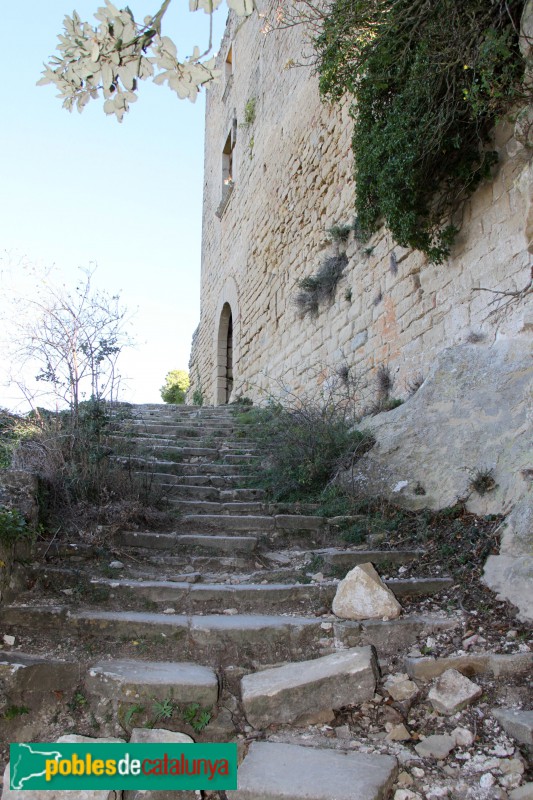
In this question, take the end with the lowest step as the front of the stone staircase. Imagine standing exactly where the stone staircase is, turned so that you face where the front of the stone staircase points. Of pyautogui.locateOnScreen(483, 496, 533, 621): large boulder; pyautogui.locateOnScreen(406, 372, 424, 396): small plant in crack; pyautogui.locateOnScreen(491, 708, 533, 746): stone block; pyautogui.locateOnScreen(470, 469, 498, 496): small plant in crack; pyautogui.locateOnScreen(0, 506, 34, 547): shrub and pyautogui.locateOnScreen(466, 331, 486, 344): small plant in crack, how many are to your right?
1

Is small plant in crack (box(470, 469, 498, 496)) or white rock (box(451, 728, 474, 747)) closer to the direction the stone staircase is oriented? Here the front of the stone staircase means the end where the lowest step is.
the white rock

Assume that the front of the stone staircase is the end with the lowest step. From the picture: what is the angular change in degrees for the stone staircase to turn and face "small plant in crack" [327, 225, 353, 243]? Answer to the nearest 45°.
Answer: approximately 180°

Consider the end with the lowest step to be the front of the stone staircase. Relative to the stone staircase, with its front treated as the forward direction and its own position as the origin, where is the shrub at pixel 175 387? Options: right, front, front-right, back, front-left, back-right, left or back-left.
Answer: back

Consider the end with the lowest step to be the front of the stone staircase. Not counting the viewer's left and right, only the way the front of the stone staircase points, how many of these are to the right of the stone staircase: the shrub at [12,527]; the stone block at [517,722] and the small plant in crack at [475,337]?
1

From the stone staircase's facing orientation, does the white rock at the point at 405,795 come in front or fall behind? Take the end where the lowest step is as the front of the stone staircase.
in front

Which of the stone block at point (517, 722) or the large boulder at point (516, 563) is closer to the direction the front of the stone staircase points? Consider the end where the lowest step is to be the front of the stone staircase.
the stone block

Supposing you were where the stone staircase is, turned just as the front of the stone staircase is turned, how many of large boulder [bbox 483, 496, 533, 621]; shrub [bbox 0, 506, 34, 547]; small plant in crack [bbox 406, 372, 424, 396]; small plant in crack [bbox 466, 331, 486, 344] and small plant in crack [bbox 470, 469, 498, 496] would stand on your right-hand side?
1

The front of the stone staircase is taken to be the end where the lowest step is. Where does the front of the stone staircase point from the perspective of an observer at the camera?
facing the viewer

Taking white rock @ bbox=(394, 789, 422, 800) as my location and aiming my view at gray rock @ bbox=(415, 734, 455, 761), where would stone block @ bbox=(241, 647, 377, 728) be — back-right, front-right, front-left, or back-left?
front-left

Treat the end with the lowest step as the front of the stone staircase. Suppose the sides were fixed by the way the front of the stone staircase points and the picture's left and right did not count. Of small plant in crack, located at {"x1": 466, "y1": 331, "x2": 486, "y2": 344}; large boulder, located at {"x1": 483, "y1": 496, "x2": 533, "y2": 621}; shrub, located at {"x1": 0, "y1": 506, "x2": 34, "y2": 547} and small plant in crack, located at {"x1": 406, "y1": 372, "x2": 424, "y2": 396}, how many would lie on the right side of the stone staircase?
1

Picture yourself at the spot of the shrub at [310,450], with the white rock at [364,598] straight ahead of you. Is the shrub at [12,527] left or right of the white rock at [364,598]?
right

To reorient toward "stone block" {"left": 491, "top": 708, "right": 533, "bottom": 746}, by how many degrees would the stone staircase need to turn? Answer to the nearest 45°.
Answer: approximately 45° to its left

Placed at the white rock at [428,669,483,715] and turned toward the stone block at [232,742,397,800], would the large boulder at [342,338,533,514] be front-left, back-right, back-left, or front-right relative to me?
back-right

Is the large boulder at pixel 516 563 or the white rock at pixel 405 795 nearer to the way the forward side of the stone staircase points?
the white rock

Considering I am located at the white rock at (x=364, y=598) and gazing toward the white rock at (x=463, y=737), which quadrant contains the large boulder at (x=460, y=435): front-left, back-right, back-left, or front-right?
back-left

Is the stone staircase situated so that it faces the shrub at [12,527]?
no

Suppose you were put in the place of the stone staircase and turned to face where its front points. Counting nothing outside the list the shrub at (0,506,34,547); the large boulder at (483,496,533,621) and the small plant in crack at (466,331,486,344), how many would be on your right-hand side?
1

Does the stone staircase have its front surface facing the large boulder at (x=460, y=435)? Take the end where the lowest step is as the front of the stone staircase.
no
